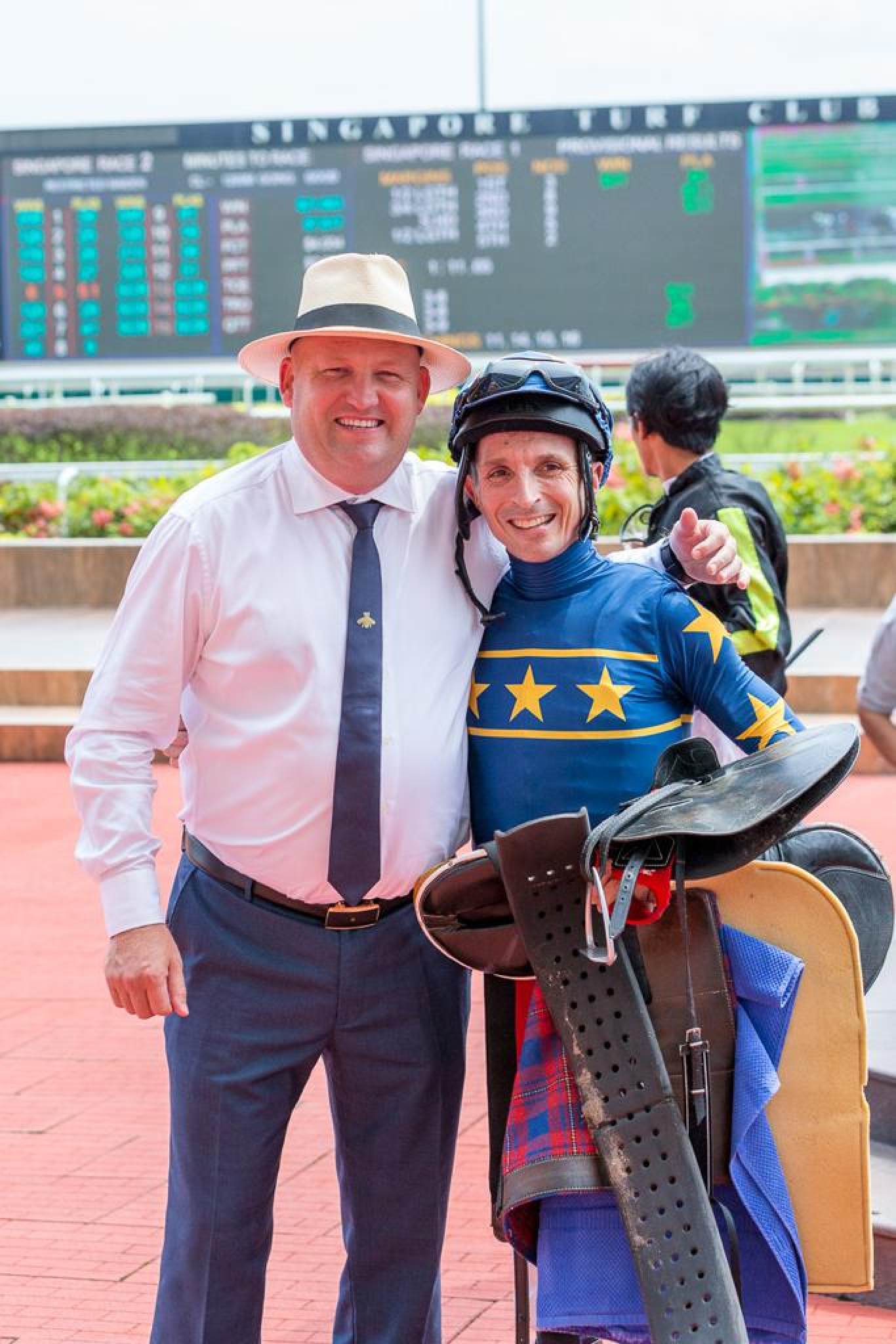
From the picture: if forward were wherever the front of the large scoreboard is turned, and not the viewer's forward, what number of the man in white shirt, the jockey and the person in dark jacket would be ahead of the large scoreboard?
3

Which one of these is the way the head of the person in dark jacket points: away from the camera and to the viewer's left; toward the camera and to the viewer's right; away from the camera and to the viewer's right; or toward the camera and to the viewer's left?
away from the camera and to the viewer's left

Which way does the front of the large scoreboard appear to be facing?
toward the camera

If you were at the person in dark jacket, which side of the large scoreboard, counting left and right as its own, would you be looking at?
front

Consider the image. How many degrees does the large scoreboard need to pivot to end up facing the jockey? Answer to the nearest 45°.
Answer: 0° — it already faces them

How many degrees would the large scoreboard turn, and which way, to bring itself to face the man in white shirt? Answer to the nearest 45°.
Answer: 0° — it already faces them
